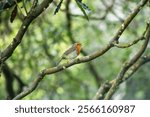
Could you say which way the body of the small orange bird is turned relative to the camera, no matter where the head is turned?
to the viewer's right
